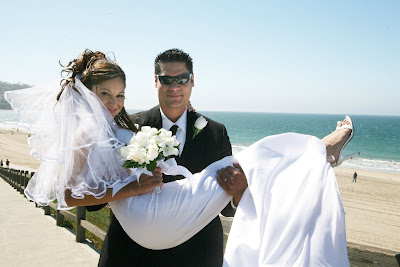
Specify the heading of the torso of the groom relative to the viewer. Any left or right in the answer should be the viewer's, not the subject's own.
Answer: facing the viewer
